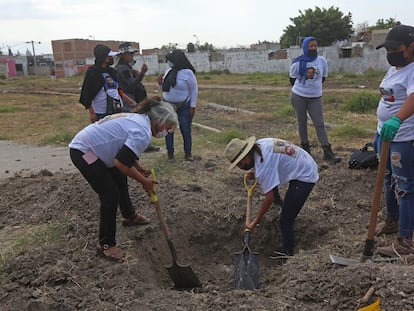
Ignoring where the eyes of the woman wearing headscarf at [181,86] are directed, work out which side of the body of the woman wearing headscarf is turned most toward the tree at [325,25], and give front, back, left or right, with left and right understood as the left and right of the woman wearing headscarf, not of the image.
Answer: back

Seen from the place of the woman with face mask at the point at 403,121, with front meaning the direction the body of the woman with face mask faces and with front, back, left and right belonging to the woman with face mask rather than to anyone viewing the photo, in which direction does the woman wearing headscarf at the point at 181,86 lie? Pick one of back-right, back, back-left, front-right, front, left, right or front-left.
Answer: right

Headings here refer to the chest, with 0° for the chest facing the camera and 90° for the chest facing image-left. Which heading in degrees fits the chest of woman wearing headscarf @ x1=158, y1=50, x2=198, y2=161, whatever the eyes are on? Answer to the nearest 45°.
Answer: approximately 45°

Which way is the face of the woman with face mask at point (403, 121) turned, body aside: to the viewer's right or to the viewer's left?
to the viewer's left

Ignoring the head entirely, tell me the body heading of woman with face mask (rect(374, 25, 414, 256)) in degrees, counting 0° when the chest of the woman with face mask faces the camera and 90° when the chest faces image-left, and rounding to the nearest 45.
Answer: approximately 45°

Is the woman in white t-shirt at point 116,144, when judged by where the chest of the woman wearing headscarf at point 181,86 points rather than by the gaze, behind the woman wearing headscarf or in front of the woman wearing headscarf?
in front

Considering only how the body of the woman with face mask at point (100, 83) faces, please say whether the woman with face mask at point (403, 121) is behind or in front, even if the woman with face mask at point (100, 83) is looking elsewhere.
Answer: in front

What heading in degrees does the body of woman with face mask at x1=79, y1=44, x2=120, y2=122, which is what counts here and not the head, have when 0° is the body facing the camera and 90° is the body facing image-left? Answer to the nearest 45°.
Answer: approximately 315°

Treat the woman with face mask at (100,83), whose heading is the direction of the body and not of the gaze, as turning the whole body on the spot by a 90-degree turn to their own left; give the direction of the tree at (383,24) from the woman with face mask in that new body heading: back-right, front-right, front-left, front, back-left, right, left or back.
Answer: front

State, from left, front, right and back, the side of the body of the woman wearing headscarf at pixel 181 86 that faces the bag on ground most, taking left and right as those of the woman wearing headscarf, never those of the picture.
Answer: left
